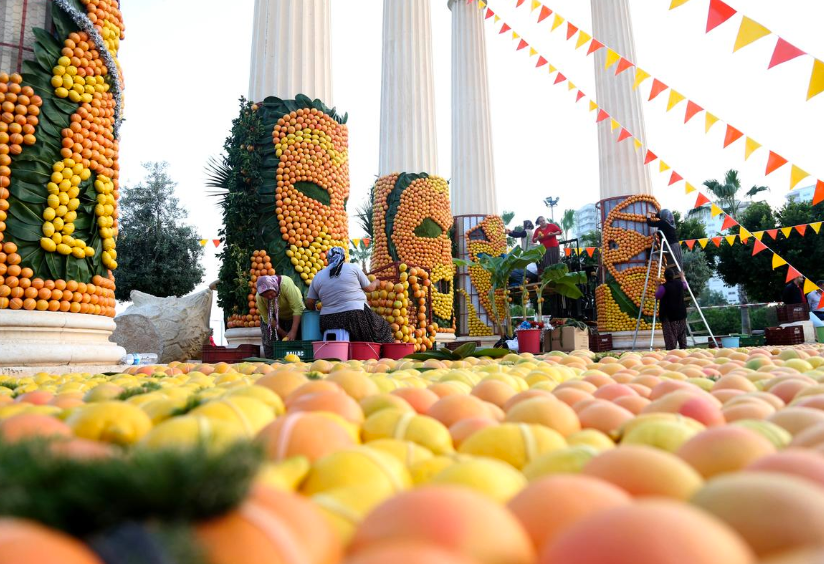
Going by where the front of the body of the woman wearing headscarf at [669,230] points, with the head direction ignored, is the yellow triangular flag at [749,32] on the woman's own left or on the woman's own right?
on the woman's own left

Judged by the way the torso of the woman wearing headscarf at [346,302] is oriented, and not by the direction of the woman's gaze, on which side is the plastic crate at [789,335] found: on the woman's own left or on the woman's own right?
on the woman's own right

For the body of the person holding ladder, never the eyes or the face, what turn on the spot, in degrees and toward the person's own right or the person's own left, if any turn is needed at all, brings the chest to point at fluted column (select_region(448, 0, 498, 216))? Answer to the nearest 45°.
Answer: approximately 45° to the person's own left

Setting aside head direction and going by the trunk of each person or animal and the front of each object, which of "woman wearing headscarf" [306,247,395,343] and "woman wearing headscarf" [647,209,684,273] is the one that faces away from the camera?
"woman wearing headscarf" [306,247,395,343]

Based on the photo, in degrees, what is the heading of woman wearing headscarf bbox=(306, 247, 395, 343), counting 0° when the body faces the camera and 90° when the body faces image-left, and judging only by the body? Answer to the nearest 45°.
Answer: approximately 180°

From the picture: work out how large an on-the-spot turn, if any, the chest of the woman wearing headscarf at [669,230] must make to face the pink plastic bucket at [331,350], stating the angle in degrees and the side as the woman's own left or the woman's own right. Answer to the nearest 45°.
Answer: approximately 90° to the woman's own left

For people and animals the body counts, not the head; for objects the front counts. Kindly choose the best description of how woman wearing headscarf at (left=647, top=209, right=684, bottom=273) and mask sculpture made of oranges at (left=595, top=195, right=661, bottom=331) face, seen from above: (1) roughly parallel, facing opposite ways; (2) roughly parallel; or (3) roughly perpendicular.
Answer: roughly perpendicular

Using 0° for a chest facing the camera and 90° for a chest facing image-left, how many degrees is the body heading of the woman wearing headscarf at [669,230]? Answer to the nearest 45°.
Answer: approximately 90°
